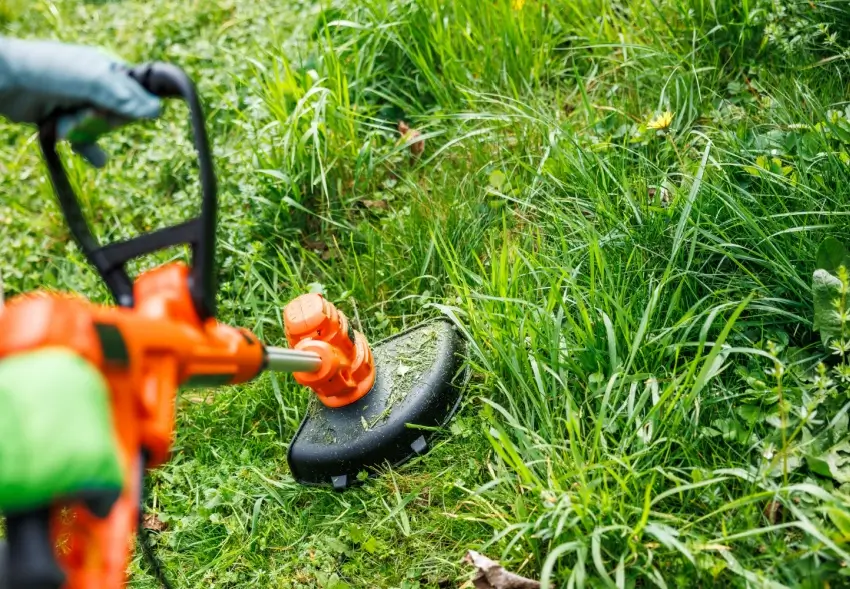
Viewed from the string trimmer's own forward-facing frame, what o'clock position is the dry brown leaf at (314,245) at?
The dry brown leaf is roughly at 11 o'clock from the string trimmer.

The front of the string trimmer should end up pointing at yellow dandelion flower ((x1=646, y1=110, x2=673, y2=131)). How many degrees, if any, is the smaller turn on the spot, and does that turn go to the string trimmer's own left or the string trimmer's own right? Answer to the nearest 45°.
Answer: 0° — it already faces it

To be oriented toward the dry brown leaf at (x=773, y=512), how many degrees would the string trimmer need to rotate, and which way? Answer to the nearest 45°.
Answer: approximately 45° to its right

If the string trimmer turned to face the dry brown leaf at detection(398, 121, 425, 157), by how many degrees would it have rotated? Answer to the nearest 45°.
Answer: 0° — it already faces it

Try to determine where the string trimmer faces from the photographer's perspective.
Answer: facing away from the viewer and to the right of the viewer
